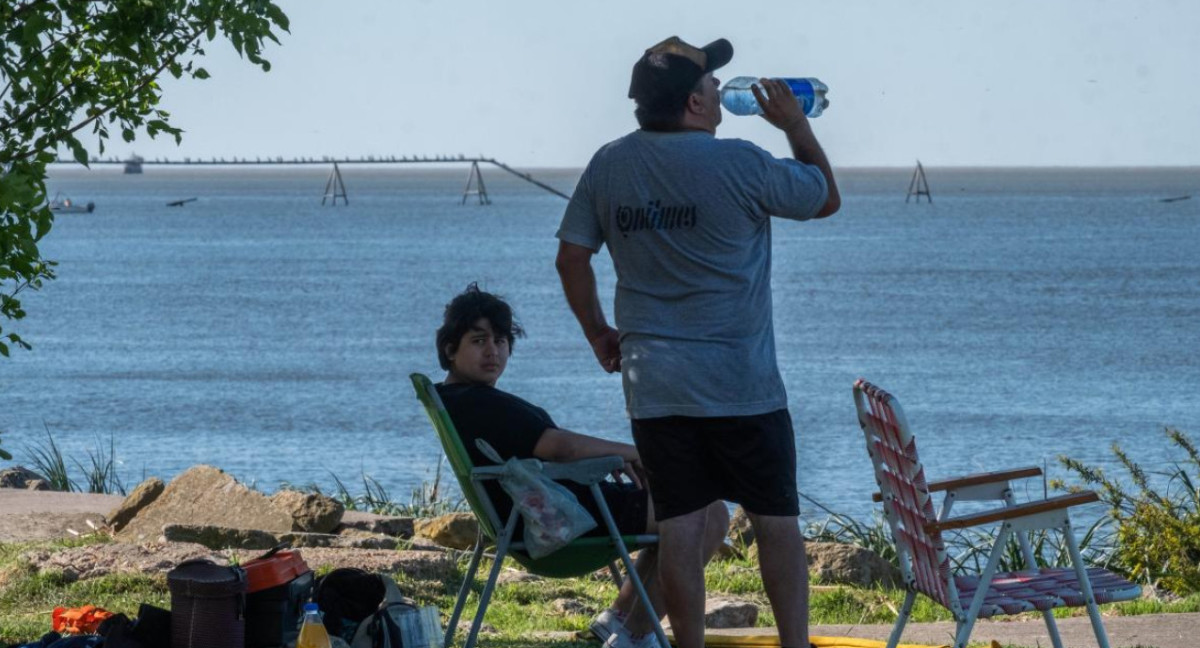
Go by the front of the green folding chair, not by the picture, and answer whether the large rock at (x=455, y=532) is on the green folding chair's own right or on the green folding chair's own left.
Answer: on the green folding chair's own left

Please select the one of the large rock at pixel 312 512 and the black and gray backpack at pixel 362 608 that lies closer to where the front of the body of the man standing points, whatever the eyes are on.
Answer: the large rock

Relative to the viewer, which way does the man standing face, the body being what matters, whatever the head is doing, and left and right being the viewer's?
facing away from the viewer and to the right of the viewer

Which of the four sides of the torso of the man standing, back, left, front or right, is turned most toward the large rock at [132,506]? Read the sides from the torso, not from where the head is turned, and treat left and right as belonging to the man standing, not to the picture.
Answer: left

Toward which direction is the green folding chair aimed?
to the viewer's right

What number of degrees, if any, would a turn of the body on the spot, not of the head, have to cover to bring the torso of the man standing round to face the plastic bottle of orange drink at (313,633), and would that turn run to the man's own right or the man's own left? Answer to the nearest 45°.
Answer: approximately 135° to the man's own left

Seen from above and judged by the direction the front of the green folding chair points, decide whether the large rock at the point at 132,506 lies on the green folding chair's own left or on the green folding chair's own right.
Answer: on the green folding chair's own left

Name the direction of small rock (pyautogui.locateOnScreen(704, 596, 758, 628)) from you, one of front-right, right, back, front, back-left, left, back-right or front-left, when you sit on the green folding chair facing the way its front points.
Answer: front-left

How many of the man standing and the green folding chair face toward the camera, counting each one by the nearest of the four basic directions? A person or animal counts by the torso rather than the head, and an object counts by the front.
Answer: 0

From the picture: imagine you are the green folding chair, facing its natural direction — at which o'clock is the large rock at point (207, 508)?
The large rock is roughly at 8 o'clock from the green folding chair.

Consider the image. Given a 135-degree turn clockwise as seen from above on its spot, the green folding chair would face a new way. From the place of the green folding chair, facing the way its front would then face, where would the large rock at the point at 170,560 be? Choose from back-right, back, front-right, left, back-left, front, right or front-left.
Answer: right

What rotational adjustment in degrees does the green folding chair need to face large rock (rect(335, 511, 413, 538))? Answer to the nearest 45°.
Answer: approximately 90° to its left
